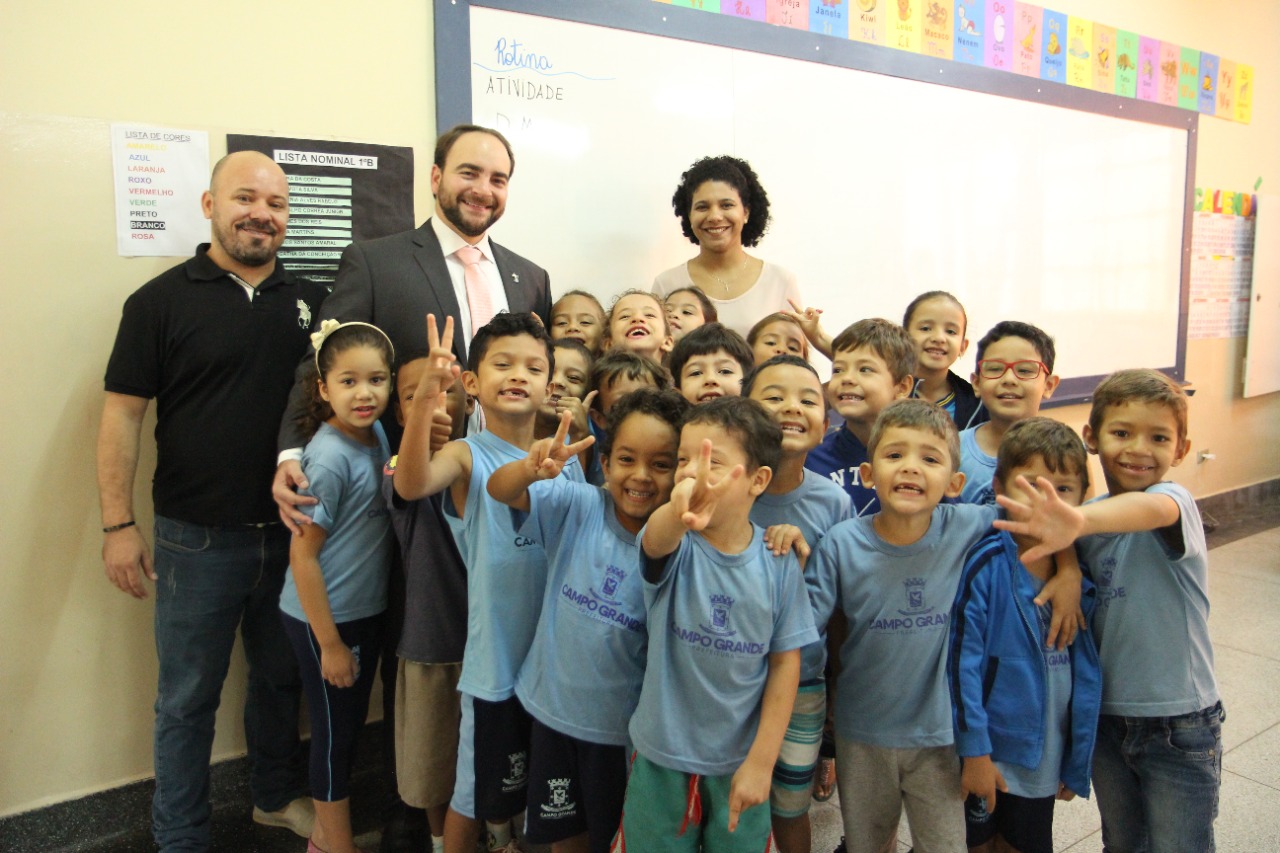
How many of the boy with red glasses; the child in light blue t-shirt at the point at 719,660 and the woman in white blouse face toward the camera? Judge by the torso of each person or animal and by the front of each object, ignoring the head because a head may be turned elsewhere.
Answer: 3

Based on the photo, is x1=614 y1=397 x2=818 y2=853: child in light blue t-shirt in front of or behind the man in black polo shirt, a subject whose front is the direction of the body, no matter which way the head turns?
in front

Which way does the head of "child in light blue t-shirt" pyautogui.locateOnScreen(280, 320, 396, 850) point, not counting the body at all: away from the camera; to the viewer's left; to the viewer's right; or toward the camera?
toward the camera

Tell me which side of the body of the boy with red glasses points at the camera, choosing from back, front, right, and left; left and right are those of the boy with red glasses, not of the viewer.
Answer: front

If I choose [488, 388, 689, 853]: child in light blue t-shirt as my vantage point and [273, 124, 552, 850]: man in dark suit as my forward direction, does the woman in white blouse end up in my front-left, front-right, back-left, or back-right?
front-right

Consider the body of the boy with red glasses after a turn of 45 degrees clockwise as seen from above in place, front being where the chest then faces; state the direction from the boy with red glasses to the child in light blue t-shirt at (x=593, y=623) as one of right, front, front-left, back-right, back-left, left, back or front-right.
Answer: front

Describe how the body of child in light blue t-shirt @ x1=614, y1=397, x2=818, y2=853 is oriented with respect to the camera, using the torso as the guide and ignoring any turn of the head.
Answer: toward the camera

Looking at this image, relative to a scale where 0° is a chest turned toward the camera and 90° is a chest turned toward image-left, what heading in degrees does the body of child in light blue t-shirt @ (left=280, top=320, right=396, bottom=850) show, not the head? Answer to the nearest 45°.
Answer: approximately 315°

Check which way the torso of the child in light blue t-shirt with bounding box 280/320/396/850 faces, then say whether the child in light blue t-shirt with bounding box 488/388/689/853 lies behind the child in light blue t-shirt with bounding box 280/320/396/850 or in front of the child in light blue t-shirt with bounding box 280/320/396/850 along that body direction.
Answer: in front

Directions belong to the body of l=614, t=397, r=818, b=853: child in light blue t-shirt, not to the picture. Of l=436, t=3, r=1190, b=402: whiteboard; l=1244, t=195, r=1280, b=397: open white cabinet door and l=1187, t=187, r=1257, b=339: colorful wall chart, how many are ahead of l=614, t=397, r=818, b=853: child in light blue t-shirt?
0

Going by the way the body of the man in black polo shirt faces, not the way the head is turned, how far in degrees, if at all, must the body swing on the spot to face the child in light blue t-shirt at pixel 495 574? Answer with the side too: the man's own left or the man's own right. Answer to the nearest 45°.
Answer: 0° — they already face them

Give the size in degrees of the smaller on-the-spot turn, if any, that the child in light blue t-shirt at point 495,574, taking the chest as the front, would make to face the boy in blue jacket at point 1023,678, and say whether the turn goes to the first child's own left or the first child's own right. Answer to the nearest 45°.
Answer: approximately 45° to the first child's own left
